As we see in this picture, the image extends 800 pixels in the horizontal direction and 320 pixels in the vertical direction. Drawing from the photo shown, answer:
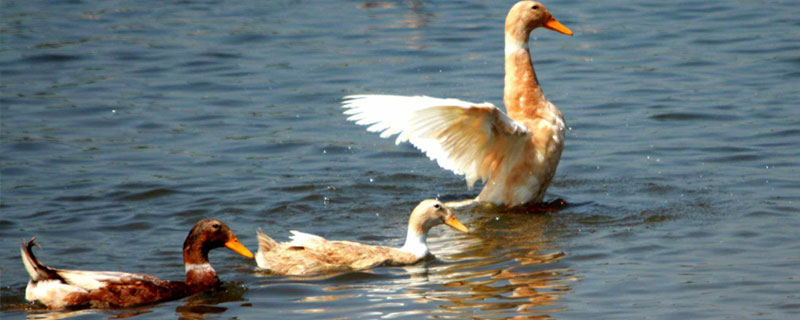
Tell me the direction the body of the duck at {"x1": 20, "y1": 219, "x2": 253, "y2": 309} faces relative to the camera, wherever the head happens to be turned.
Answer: to the viewer's right

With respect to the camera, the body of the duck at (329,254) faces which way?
to the viewer's right

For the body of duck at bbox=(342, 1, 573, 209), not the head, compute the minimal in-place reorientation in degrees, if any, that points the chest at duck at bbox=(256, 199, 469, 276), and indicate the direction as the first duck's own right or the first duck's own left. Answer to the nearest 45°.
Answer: approximately 135° to the first duck's own right

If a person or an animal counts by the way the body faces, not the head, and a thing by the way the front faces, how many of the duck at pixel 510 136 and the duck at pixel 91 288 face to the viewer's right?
2

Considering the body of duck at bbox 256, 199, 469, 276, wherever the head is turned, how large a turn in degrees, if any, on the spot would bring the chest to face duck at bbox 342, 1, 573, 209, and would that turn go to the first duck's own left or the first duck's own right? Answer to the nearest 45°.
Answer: approximately 45° to the first duck's own left

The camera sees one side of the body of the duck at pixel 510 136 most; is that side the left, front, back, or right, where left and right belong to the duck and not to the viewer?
right
